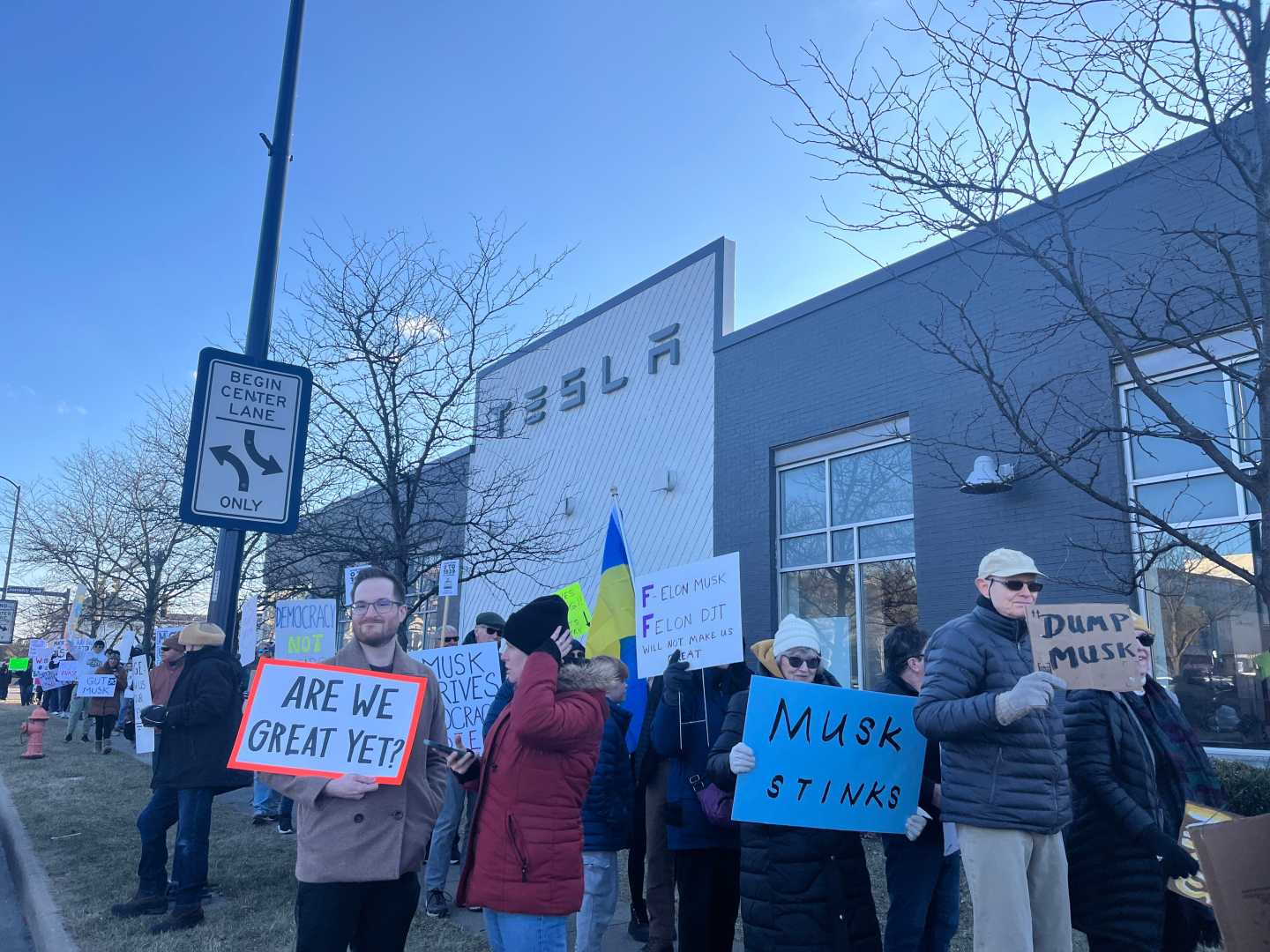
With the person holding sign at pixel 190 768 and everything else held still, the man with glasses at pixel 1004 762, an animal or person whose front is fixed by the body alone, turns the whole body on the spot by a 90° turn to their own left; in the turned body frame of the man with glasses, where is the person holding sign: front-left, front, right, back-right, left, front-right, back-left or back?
back-left

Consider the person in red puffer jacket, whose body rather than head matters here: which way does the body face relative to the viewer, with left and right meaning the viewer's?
facing to the left of the viewer

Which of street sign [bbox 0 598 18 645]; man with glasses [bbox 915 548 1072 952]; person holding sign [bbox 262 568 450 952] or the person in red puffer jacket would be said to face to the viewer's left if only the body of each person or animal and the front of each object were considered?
the person in red puffer jacket

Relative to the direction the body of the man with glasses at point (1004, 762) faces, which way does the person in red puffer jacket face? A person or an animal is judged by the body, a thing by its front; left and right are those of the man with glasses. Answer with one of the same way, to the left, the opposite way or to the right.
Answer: to the right

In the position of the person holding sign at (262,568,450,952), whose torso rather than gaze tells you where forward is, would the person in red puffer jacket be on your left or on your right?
on your left

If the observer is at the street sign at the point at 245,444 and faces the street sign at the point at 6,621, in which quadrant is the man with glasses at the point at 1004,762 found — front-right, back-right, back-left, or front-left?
back-right

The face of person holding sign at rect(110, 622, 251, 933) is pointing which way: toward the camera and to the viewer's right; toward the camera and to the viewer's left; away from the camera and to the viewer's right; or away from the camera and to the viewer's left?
away from the camera and to the viewer's left

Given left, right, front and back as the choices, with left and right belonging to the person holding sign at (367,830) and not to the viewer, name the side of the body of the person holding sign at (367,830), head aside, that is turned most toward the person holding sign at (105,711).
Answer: back
